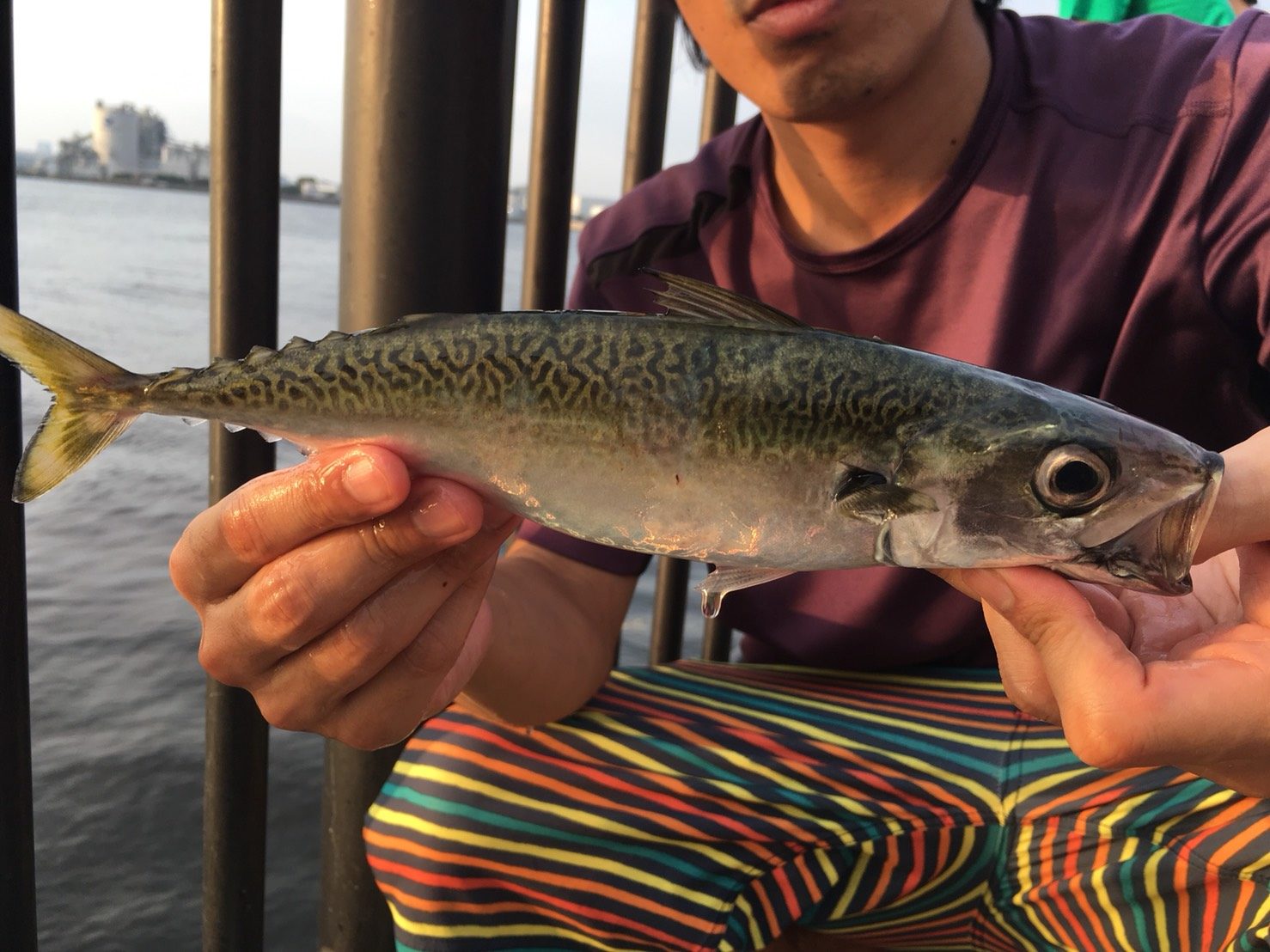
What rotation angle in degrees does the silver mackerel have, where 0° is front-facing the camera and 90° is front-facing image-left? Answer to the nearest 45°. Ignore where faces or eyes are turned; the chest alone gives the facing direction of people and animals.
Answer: approximately 270°
